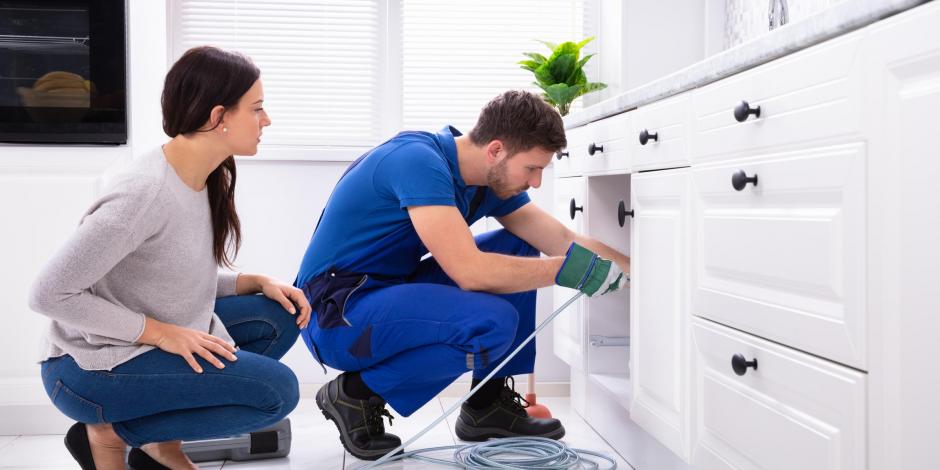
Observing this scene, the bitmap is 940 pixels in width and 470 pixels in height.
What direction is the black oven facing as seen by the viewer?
toward the camera

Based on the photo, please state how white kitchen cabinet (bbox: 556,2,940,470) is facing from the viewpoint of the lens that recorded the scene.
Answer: facing the viewer and to the left of the viewer

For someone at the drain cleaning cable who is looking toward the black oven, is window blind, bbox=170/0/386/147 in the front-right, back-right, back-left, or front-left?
front-right

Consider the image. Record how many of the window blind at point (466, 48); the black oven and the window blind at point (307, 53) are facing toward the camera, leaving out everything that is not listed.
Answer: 3

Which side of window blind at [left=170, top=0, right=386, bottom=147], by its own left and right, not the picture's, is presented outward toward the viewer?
front

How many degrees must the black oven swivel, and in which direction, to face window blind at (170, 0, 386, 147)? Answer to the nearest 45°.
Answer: approximately 90° to its left

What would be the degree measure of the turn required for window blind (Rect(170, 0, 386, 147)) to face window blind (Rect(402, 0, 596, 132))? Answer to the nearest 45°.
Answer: approximately 90° to its left

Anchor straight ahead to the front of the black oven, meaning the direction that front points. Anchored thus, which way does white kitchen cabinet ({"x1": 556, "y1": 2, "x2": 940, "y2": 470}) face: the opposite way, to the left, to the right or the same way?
to the right

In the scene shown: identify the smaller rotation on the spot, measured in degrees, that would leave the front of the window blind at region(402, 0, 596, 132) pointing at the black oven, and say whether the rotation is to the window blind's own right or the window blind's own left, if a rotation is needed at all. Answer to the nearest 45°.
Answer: approximately 45° to the window blind's own right

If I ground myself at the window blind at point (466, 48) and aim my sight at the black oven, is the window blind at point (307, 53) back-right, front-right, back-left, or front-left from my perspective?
front-right

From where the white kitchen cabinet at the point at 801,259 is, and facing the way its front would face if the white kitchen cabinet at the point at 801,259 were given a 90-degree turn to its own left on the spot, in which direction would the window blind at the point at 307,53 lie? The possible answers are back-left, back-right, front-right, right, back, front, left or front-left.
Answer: back
